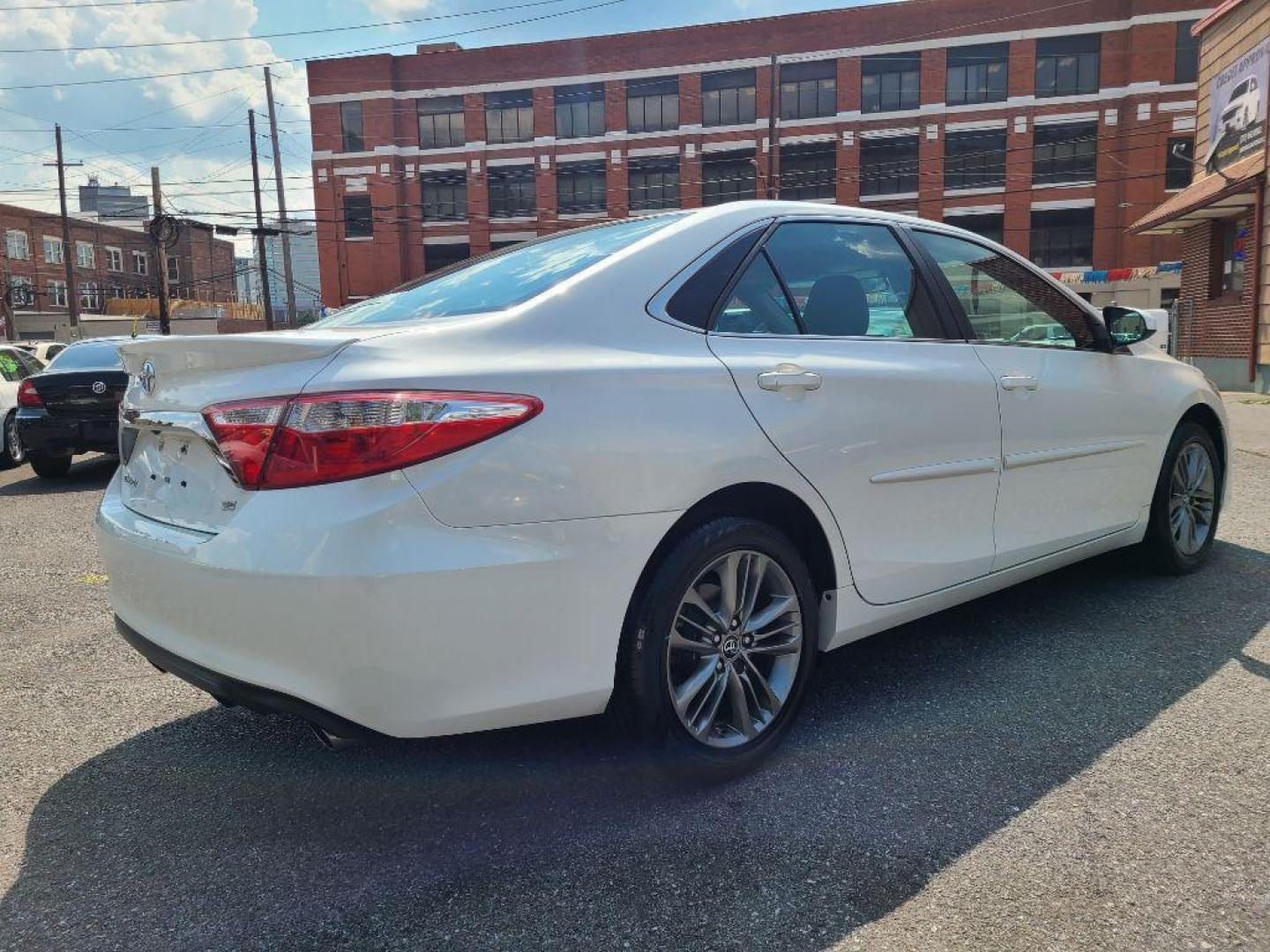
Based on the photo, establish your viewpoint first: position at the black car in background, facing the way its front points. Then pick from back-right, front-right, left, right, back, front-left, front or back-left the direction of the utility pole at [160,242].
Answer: front

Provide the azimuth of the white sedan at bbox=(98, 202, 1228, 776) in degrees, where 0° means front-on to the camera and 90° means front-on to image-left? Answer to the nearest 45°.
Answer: approximately 225°

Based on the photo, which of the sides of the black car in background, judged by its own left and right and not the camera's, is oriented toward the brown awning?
right

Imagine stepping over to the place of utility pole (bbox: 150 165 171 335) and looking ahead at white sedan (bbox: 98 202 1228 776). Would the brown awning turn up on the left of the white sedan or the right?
left

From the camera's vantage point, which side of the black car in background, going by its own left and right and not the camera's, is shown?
back

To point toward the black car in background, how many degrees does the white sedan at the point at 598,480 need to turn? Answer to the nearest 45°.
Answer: approximately 90° to its left

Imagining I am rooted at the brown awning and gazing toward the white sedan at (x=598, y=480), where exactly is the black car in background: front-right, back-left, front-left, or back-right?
front-right

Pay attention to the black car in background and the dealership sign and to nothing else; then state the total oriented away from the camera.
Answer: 1

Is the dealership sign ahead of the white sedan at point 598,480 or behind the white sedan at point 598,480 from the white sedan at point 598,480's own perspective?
ahead

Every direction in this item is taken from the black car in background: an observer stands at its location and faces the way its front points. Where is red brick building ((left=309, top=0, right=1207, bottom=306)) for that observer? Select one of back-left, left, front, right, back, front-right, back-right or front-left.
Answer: front-right

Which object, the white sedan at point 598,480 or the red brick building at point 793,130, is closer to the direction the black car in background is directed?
the red brick building

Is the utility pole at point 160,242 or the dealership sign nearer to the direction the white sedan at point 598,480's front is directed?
the dealership sign

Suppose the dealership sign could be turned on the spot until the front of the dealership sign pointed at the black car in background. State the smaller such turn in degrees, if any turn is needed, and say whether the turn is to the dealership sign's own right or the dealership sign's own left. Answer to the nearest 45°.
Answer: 0° — it already faces it

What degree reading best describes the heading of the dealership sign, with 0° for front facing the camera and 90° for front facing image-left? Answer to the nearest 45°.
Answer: approximately 45°

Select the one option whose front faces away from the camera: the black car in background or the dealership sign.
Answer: the black car in background
